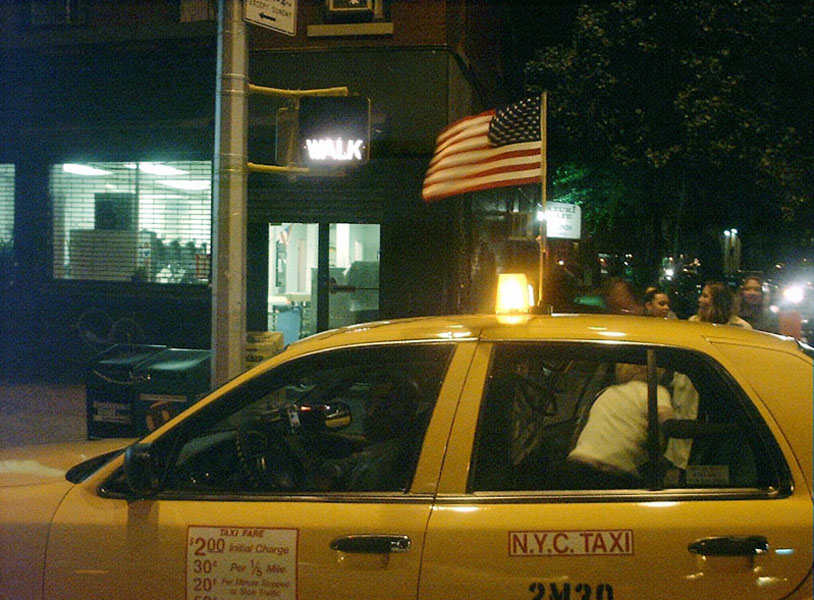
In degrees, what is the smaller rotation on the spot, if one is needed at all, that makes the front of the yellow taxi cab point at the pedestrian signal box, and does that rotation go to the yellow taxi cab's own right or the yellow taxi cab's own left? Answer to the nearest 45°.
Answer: approximately 90° to the yellow taxi cab's own right

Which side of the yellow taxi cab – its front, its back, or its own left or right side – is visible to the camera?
left

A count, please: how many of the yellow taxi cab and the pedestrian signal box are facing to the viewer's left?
1

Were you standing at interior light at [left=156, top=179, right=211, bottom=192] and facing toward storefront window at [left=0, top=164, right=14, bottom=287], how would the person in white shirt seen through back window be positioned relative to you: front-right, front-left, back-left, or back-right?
back-left

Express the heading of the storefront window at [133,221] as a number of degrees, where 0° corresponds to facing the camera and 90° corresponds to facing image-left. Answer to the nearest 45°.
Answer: approximately 0°

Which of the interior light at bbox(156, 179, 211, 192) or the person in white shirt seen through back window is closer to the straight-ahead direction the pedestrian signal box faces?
the person in white shirt seen through back window

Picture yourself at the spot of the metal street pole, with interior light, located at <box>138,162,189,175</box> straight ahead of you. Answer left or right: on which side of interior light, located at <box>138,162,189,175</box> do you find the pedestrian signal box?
right

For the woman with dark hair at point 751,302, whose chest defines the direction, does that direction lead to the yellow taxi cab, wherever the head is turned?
yes

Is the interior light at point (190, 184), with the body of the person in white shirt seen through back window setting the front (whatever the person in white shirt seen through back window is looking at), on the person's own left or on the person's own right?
on the person's own left
